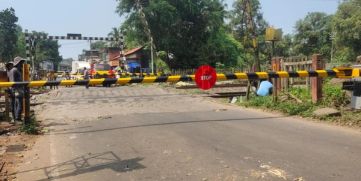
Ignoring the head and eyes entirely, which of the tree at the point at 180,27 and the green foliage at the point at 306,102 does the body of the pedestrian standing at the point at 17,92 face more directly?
the green foliage

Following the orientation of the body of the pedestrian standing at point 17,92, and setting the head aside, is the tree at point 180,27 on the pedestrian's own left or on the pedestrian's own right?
on the pedestrian's own left
